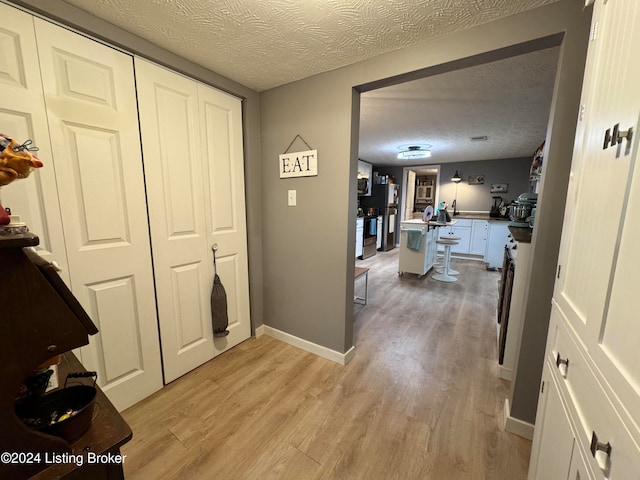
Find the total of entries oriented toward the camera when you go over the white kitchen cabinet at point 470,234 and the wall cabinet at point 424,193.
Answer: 2

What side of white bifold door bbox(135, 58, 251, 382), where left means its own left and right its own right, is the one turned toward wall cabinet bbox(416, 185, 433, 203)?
left

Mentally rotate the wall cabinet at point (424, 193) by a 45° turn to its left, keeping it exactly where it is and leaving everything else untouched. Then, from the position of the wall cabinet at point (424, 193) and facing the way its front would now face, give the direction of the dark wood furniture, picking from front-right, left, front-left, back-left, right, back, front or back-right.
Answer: front-right

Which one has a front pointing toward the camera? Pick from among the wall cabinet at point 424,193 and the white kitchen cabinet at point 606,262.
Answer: the wall cabinet

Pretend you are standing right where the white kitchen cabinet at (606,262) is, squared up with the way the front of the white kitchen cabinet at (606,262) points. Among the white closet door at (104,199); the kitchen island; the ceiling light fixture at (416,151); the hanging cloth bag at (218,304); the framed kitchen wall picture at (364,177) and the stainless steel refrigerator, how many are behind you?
0

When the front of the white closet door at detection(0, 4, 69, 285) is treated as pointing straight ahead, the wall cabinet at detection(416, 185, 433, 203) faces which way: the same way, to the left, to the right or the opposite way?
to the right

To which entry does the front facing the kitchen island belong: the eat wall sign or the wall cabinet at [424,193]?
the wall cabinet

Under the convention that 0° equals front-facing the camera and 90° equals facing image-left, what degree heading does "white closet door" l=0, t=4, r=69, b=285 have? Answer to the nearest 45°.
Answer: approximately 315°

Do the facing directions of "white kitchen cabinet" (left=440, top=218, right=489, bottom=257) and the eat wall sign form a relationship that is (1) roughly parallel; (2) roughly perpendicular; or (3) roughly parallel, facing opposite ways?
roughly parallel

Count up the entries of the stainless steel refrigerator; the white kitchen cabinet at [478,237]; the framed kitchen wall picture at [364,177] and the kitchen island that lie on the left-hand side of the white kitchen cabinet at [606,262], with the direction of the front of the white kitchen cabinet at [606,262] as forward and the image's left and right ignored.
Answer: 0

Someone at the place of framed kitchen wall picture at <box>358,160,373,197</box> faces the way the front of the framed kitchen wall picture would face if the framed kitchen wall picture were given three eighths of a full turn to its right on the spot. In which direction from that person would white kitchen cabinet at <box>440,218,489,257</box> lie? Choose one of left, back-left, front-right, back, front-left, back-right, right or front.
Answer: back

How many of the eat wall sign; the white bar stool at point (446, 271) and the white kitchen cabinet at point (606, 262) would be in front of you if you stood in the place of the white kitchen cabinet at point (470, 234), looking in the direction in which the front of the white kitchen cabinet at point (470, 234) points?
3

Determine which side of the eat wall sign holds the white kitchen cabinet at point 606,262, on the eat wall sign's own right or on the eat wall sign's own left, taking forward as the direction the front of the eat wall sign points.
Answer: on the eat wall sign's own left

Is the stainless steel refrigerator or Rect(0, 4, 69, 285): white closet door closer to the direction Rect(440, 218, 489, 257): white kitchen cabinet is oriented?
the white closet door

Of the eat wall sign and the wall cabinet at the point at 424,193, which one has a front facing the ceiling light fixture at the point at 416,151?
the wall cabinet

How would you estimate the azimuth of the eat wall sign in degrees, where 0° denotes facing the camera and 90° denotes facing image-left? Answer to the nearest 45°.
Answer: approximately 45°

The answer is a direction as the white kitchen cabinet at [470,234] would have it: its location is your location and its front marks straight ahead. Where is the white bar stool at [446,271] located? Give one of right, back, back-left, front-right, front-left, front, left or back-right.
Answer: front

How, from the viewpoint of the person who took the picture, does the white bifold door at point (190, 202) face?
facing the viewer and to the right of the viewer

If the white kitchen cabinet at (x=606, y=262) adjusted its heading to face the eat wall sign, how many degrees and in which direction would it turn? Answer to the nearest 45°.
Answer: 0° — it already faces it

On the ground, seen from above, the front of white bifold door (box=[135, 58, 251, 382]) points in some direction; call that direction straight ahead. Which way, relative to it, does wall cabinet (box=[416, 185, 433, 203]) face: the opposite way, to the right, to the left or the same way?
to the right

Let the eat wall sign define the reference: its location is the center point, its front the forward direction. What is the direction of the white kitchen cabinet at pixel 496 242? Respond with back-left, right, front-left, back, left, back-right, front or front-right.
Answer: back

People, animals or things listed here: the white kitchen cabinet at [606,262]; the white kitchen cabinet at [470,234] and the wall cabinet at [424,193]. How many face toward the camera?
2
